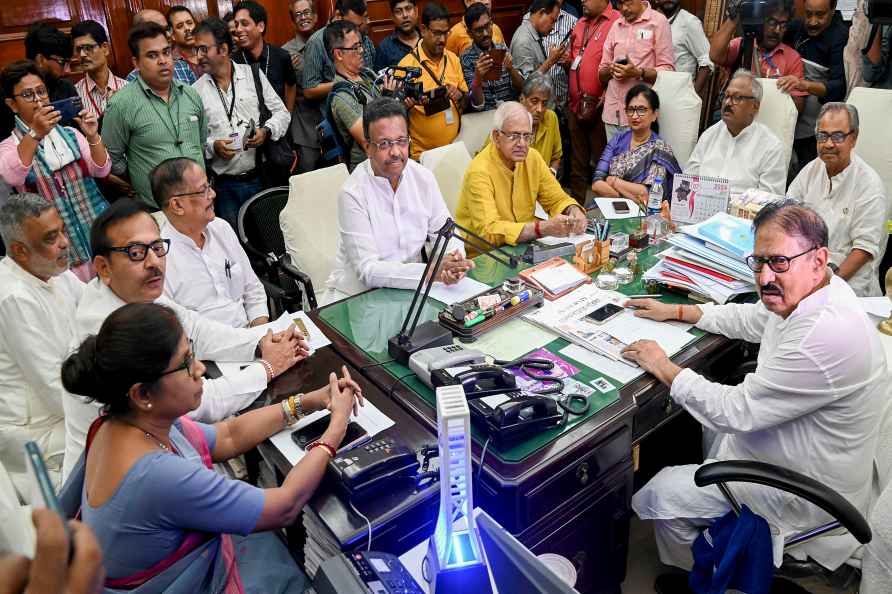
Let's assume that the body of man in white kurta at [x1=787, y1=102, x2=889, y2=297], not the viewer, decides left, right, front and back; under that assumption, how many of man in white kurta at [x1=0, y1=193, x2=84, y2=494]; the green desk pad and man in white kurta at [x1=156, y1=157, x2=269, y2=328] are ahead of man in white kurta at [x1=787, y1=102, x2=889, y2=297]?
3

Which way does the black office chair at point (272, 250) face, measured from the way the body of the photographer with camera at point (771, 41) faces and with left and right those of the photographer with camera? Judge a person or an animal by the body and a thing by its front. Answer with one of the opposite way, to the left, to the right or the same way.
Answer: to the left

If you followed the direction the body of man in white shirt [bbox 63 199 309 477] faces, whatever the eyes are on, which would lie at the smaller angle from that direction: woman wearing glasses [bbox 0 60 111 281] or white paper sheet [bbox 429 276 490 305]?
the white paper sheet

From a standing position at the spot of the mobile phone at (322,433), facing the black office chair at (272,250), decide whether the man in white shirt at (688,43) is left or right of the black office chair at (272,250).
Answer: right

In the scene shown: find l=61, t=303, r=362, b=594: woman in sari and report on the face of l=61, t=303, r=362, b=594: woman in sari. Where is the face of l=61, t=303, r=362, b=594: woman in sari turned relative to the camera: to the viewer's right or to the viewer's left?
to the viewer's right

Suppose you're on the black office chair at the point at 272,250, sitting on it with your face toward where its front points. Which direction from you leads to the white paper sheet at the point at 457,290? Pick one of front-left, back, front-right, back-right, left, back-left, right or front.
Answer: front

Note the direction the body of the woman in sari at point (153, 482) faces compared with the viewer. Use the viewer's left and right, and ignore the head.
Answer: facing to the right of the viewer

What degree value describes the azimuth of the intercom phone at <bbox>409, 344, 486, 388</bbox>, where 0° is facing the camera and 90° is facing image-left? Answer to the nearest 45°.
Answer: approximately 315°

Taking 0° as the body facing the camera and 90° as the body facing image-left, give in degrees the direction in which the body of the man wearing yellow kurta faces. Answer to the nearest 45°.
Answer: approximately 315°

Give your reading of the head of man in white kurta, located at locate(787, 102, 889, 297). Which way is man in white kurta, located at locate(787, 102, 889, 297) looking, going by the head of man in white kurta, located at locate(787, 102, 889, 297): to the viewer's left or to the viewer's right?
to the viewer's left

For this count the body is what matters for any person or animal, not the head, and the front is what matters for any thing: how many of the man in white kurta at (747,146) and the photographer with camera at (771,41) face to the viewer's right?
0

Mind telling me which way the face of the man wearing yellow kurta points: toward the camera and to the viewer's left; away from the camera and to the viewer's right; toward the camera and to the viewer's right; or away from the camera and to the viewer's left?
toward the camera and to the viewer's right

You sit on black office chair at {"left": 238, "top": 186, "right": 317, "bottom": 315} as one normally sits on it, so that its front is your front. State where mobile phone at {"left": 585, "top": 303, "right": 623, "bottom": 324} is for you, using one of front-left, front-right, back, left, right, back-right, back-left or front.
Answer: front
